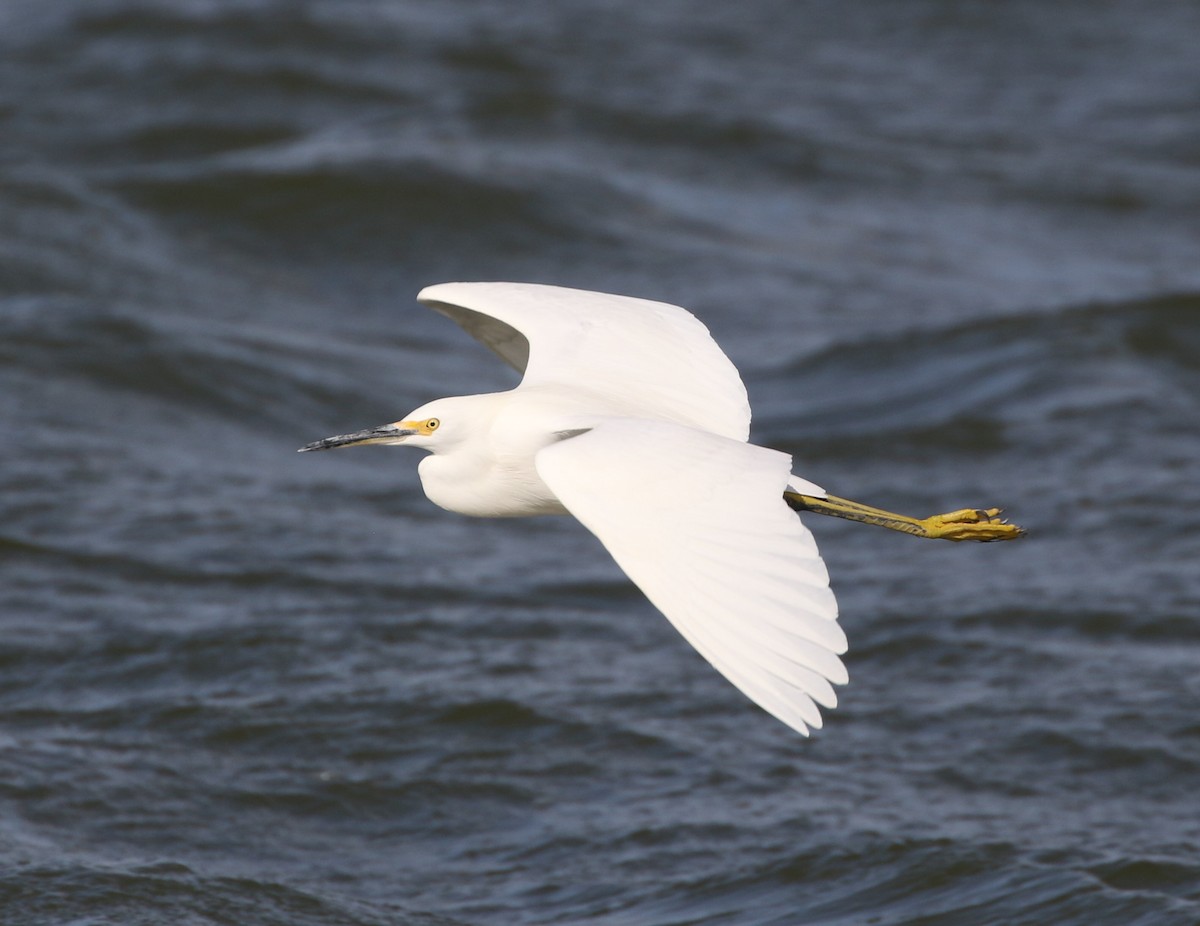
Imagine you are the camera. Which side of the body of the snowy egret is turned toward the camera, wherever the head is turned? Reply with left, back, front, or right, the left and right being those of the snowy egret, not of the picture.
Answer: left
